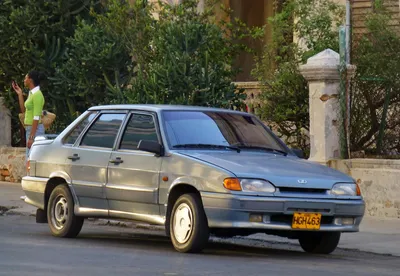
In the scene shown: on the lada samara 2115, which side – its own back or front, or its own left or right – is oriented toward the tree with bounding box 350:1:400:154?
left

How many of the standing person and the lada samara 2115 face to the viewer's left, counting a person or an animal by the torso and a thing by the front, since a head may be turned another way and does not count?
1

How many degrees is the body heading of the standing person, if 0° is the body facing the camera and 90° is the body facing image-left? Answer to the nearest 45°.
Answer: approximately 90°

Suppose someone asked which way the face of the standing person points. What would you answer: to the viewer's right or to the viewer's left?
to the viewer's left

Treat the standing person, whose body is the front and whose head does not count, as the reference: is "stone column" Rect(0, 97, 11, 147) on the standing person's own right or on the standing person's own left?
on the standing person's own right

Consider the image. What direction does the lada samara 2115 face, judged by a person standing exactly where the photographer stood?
facing the viewer and to the right of the viewer

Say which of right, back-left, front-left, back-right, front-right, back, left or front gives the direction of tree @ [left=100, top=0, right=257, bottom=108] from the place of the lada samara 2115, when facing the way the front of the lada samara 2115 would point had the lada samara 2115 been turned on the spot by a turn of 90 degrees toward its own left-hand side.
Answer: front-left
